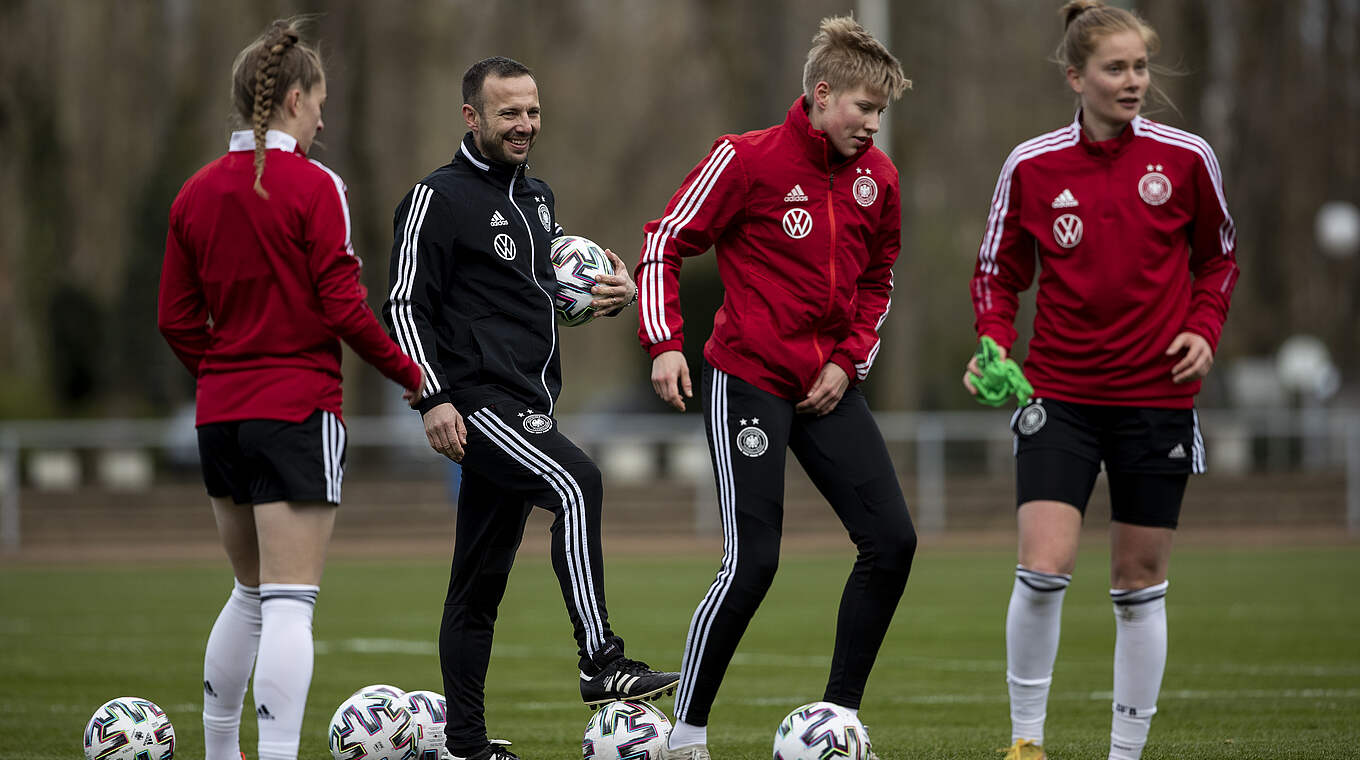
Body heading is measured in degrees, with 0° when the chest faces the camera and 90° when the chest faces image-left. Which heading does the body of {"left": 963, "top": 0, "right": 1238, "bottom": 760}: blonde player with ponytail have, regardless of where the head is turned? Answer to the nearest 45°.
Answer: approximately 0°

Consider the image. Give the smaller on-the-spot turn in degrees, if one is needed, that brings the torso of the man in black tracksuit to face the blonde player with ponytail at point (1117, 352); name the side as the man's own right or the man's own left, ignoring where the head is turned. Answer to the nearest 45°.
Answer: approximately 45° to the man's own left

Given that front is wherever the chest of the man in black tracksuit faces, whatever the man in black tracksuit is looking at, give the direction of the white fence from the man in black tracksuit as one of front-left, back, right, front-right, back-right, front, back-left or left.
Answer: back-left

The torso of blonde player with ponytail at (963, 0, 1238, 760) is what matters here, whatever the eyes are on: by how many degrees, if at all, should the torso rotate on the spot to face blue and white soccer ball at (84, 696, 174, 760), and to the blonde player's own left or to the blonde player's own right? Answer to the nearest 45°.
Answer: approximately 90° to the blonde player's own right

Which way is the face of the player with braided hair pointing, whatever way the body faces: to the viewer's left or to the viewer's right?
to the viewer's right

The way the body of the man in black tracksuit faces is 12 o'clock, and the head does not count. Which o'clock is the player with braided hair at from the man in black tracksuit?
The player with braided hair is roughly at 3 o'clock from the man in black tracksuit.

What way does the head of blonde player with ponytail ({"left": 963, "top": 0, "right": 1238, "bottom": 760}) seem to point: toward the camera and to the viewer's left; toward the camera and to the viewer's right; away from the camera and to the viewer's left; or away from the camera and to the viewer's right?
toward the camera and to the viewer's right

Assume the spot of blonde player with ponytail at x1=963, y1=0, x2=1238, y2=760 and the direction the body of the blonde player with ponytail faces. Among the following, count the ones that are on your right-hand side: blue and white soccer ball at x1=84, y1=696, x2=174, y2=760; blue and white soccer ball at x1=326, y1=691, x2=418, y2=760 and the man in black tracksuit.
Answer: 3

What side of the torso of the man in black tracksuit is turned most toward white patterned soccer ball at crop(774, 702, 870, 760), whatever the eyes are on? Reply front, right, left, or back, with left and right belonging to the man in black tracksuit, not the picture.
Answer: front

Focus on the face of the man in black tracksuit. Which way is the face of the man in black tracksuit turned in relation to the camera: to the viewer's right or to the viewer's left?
to the viewer's right

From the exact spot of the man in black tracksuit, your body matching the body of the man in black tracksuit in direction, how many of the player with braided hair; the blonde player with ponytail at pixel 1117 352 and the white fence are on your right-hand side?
1

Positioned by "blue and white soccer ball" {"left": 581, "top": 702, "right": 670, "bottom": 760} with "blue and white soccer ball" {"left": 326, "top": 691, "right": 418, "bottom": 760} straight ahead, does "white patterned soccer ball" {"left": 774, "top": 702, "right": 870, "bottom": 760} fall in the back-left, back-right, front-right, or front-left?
back-left

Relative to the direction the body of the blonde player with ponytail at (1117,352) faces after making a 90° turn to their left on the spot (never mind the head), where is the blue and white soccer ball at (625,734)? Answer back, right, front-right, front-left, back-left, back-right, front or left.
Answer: back

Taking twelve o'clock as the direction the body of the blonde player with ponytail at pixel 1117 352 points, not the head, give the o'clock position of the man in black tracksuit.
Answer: The man in black tracksuit is roughly at 3 o'clock from the blonde player with ponytail.

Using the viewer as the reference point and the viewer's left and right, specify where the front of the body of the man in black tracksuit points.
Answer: facing the viewer and to the right of the viewer

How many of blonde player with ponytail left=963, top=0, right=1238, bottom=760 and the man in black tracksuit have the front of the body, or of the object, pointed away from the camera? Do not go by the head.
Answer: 0
